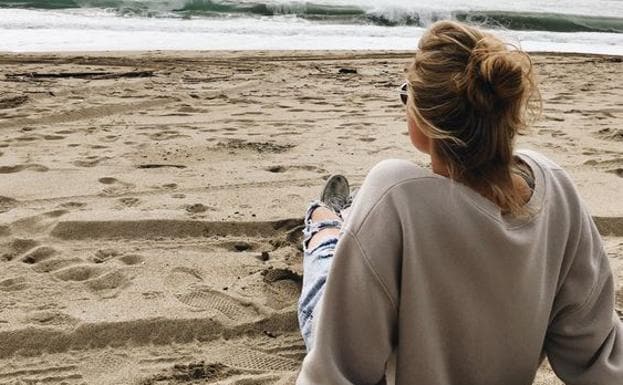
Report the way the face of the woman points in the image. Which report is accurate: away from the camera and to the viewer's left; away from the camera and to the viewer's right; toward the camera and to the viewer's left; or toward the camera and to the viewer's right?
away from the camera and to the viewer's left

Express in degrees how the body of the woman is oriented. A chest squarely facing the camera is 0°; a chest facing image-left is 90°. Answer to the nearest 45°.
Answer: approximately 135°
